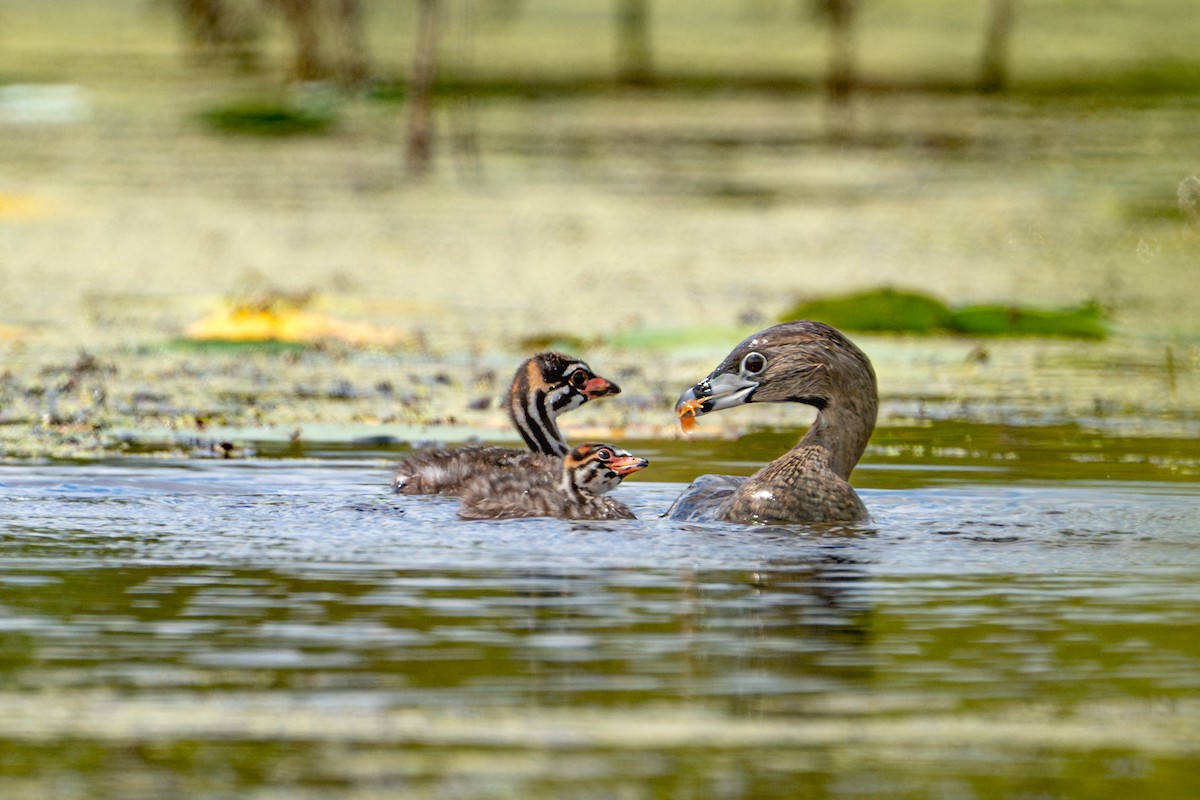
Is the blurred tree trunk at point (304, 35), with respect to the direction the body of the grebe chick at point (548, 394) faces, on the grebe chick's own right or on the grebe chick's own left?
on the grebe chick's own left

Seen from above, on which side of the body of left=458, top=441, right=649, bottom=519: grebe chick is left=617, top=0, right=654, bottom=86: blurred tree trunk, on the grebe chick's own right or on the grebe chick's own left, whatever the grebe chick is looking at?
on the grebe chick's own left

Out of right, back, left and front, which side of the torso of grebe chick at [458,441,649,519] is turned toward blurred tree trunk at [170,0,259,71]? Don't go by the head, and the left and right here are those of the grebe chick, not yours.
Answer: left

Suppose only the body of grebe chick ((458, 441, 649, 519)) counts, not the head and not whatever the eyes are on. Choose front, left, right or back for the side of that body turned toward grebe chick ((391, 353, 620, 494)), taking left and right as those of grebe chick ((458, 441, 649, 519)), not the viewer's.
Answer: left

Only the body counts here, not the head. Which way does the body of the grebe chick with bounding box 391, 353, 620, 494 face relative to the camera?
to the viewer's right

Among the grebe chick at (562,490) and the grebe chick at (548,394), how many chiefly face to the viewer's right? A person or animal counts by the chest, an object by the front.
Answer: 2

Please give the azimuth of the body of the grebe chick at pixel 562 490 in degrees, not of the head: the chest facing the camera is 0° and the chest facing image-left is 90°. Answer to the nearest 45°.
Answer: approximately 270°

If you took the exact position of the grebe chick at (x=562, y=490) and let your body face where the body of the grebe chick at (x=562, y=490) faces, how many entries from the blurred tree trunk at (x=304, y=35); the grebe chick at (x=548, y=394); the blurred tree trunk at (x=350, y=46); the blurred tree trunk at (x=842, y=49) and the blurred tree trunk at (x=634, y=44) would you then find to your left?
5

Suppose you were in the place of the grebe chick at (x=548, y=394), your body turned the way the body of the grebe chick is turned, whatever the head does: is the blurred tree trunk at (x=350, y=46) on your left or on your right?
on your left

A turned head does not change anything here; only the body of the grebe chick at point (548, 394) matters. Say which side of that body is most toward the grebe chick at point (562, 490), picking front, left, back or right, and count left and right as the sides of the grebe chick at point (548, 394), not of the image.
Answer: right

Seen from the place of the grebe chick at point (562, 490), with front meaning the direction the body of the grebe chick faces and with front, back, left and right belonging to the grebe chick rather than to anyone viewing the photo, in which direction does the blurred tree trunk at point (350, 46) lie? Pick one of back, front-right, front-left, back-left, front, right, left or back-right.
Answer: left
